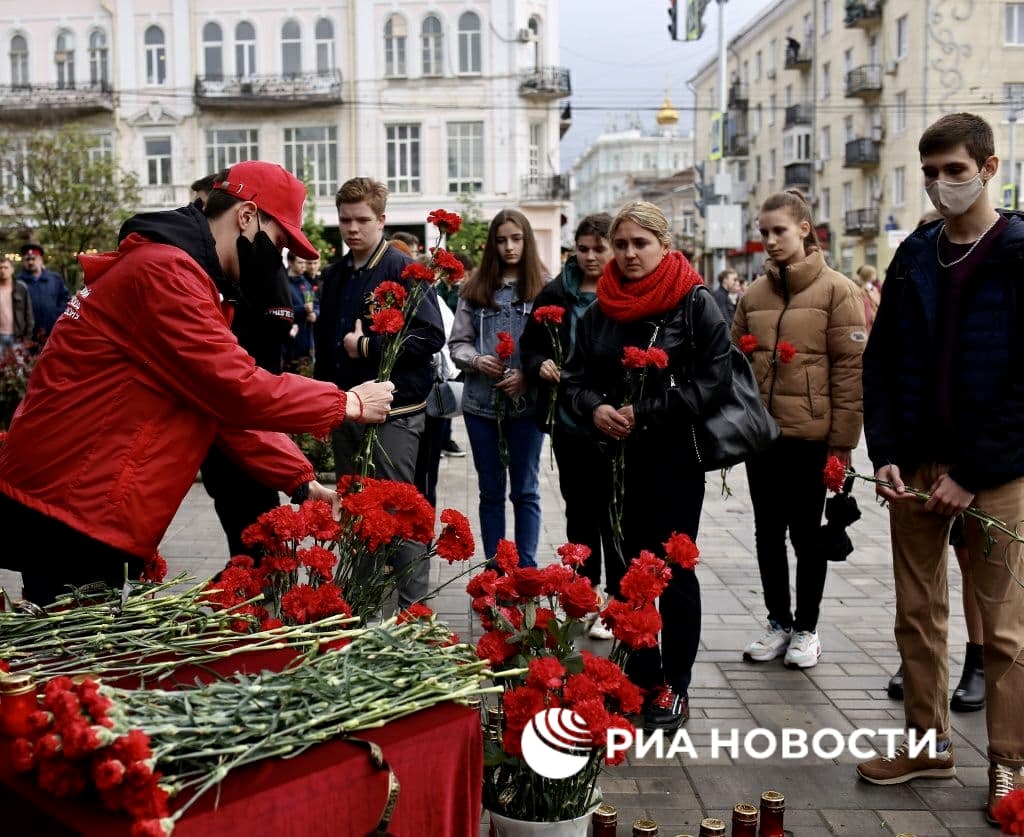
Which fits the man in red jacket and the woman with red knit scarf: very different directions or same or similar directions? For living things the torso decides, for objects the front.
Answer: very different directions

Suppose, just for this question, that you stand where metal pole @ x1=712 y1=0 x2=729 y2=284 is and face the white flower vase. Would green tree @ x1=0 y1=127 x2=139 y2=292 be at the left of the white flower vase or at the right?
right

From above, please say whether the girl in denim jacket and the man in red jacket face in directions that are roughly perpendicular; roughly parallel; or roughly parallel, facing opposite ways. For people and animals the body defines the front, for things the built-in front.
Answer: roughly perpendicular

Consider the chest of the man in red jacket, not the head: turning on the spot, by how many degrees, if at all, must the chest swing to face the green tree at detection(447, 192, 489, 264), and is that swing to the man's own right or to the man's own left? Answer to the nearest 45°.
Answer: approximately 90° to the man's own left

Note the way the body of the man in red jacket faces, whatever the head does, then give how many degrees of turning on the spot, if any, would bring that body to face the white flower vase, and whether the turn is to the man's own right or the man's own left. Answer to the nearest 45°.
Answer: approximately 45° to the man's own right

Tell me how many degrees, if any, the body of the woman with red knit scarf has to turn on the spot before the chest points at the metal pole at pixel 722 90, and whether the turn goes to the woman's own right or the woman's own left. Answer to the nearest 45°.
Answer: approximately 135° to the woman's own right

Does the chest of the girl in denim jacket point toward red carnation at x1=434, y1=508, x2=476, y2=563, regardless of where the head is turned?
yes

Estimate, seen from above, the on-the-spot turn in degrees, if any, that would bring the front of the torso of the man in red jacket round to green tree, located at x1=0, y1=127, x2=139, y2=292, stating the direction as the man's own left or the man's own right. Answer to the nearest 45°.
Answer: approximately 90° to the man's own left

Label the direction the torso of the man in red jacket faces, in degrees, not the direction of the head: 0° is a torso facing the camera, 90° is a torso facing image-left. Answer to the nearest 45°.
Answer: approximately 270°

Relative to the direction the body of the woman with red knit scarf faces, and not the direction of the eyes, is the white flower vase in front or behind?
in front

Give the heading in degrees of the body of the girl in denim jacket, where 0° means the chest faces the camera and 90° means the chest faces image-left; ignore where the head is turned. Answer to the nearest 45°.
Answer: approximately 0°

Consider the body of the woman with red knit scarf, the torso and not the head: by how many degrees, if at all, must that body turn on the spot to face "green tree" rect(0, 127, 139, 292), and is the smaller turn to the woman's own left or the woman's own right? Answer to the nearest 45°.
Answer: approximately 90° to the woman's own right

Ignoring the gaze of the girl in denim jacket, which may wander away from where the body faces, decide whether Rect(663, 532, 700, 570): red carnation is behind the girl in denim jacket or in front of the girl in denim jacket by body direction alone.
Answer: in front
